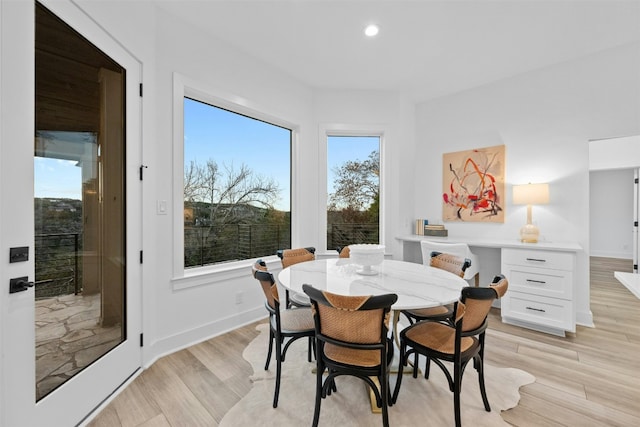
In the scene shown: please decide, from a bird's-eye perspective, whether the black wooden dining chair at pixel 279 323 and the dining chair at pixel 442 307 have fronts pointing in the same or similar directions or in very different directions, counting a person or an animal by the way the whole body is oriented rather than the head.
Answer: very different directions

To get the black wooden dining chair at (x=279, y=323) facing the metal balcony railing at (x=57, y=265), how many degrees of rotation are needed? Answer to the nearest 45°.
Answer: approximately 180°

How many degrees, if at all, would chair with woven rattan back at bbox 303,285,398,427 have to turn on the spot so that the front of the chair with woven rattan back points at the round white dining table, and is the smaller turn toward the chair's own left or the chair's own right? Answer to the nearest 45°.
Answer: approximately 45° to the chair's own right

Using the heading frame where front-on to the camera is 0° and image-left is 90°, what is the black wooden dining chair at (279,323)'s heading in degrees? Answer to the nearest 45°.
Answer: approximately 270°

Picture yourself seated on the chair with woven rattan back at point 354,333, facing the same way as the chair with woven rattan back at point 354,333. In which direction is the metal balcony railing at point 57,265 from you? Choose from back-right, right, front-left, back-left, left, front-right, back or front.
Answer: left

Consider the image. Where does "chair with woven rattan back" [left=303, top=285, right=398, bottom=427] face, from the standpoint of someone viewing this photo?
facing away from the viewer

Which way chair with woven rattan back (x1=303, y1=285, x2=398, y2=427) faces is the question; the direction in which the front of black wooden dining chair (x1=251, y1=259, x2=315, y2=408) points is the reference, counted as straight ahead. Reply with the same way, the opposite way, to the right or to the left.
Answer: to the left

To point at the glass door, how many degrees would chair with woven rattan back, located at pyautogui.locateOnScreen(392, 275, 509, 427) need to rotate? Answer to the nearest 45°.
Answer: approximately 90° to its left

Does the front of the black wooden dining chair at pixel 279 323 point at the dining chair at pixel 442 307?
yes

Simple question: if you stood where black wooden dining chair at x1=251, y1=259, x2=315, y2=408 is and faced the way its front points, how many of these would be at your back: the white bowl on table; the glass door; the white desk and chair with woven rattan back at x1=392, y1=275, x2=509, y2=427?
1
